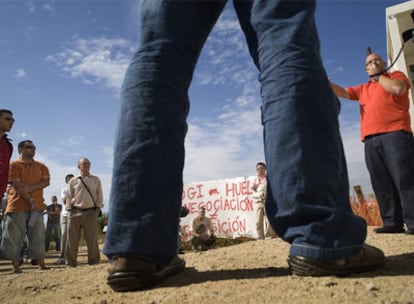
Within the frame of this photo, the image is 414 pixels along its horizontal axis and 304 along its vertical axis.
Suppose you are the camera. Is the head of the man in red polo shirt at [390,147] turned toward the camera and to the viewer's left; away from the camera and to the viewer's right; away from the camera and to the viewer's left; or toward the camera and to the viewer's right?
toward the camera and to the viewer's left

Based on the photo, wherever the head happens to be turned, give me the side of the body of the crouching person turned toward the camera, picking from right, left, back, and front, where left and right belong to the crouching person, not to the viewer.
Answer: front

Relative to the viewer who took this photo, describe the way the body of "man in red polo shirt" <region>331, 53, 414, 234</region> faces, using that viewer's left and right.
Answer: facing the viewer and to the left of the viewer

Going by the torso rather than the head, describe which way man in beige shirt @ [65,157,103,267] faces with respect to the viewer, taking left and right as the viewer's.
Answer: facing the viewer

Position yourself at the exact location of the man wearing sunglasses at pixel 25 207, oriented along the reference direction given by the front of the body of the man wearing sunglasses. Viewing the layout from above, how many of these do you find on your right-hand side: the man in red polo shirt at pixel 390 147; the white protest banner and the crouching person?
0

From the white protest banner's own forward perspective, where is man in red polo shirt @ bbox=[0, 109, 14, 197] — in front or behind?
in front

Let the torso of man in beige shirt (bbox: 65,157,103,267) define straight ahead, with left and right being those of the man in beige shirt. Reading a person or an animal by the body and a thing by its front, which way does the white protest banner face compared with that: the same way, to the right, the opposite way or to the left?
the same way

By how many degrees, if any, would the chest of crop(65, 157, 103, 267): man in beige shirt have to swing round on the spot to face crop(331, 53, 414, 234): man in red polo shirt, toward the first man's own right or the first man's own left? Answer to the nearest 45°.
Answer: approximately 45° to the first man's own left

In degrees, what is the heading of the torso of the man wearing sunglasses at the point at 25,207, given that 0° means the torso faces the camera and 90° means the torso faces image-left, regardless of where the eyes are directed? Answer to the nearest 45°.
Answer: approximately 0°

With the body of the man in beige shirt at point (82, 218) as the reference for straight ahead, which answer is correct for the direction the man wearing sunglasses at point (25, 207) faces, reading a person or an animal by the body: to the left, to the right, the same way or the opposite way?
the same way
